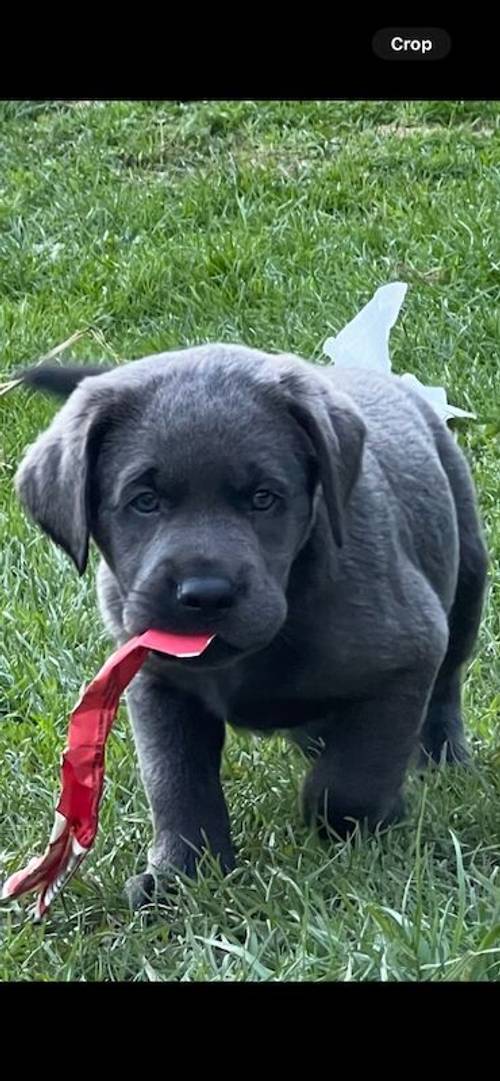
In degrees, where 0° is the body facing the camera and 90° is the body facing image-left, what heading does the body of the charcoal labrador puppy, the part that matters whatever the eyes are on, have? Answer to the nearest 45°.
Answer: approximately 45°

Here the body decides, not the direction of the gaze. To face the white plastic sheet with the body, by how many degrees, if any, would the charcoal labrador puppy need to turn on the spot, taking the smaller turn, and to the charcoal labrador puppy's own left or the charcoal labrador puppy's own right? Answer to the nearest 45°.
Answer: approximately 180°
